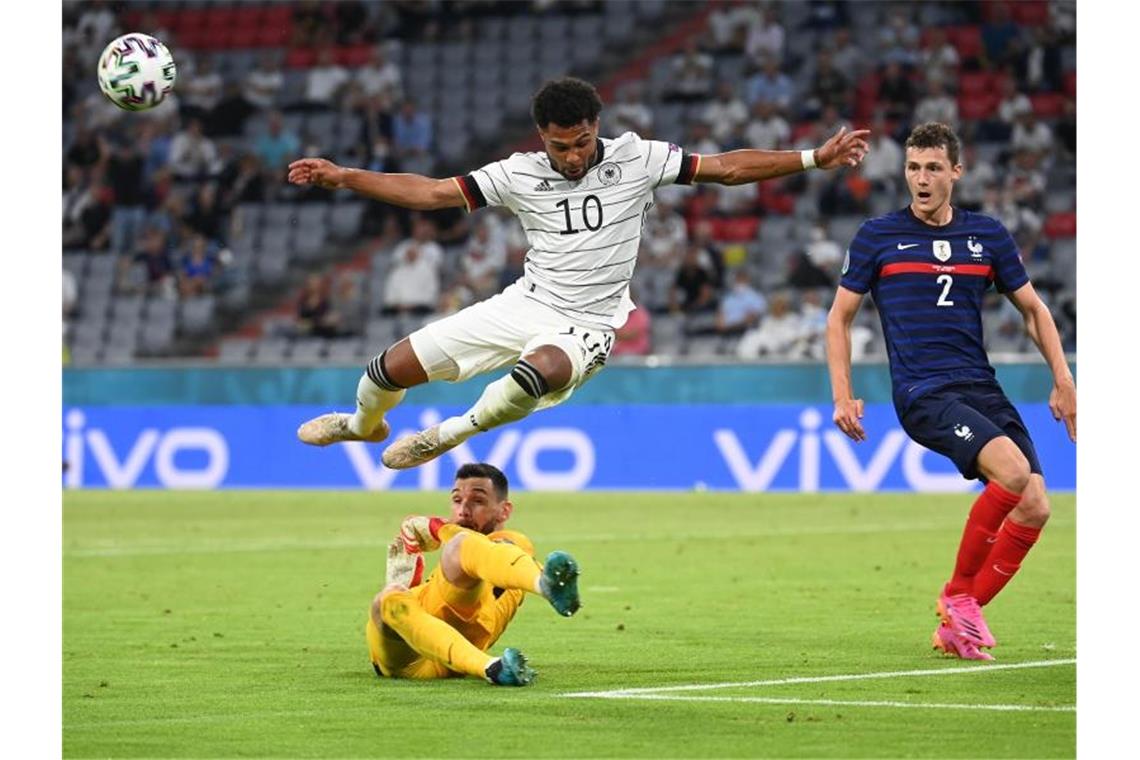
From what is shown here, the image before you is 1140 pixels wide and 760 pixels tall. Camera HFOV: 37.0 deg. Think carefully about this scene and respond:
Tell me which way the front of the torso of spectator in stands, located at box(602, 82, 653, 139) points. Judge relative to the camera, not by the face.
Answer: toward the camera

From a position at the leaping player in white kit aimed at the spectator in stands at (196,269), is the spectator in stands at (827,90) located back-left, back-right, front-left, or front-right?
front-right

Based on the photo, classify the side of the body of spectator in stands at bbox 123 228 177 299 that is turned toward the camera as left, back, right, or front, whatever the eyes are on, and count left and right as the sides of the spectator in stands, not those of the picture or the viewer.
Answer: front

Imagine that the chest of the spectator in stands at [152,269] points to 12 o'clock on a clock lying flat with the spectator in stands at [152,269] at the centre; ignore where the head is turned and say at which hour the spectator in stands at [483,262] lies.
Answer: the spectator in stands at [483,262] is roughly at 10 o'clock from the spectator in stands at [152,269].

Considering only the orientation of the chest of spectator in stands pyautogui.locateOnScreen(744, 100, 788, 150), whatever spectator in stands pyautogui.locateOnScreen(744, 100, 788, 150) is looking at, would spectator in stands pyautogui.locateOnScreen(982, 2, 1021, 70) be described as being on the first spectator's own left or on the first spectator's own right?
on the first spectator's own left

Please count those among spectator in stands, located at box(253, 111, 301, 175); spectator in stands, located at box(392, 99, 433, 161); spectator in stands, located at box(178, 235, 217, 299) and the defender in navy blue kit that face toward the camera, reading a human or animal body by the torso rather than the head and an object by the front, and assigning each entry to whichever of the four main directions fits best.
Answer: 4

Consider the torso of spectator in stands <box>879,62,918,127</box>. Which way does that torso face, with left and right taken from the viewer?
facing the viewer

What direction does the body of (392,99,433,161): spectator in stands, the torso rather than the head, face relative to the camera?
toward the camera

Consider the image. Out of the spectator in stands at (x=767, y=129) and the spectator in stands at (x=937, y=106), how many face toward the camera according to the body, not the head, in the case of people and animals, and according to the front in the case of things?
2

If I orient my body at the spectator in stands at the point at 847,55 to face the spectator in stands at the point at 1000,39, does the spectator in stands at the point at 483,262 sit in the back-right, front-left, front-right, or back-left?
back-right

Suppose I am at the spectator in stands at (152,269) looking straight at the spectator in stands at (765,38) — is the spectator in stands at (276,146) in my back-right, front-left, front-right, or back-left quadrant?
front-left

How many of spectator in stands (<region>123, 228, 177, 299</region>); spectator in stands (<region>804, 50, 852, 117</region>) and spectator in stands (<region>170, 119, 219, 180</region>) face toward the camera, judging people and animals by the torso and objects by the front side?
3

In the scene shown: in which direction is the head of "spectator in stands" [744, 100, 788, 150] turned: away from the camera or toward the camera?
toward the camera

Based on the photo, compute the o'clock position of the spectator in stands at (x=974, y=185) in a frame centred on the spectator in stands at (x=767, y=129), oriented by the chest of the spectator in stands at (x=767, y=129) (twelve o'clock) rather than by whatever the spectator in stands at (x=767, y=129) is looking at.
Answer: the spectator in stands at (x=974, y=185) is roughly at 10 o'clock from the spectator in stands at (x=767, y=129).

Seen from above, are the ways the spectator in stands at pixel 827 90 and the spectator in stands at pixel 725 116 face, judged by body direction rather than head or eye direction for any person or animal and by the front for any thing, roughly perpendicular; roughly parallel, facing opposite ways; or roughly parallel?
roughly parallel
